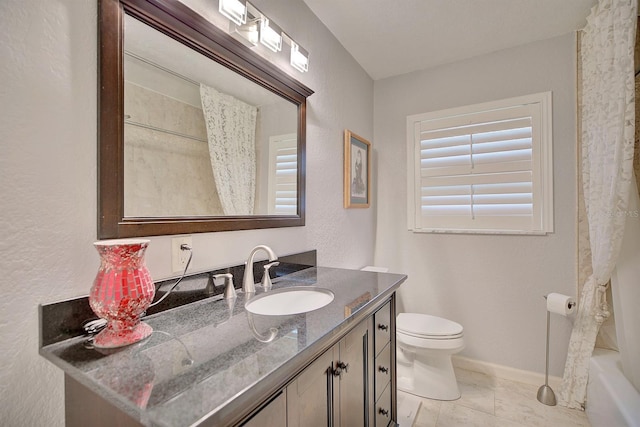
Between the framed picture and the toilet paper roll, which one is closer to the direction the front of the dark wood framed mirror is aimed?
the toilet paper roll

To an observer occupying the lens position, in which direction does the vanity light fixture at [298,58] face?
facing the viewer and to the right of the viewer

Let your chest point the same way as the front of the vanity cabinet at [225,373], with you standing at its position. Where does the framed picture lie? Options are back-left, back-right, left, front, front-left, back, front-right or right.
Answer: left

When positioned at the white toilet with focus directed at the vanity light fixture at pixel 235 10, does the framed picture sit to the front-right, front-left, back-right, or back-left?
front-right

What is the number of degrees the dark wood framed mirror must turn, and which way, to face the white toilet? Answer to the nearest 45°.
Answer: approximately 45° to its left

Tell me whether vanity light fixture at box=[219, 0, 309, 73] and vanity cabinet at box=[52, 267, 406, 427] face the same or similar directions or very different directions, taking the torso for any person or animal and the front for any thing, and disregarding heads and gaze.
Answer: same or similar directions

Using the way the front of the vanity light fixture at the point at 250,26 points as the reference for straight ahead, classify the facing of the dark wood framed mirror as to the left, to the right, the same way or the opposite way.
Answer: the same way

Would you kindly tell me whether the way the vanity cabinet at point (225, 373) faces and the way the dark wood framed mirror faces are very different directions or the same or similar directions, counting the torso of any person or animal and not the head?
same or similar directions
